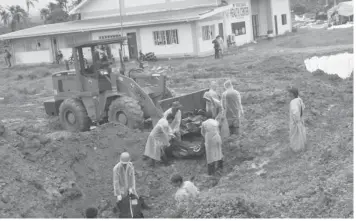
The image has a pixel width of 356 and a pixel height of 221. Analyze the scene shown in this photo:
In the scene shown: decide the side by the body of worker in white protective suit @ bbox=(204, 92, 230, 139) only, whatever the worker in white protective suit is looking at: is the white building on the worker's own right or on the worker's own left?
on the worker's own right

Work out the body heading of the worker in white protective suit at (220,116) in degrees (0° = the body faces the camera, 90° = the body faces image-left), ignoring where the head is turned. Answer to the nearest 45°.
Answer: approximately 90°

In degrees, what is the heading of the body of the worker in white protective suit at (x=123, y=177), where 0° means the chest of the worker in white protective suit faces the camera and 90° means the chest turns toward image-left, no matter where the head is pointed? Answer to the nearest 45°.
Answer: approximately 0°

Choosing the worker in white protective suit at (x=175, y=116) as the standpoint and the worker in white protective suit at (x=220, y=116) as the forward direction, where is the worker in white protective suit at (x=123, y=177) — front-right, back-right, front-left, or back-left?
back-right
